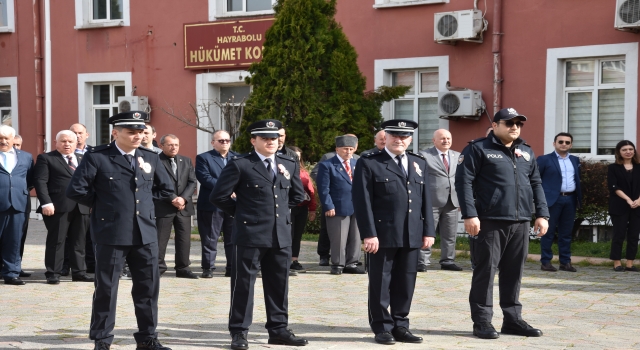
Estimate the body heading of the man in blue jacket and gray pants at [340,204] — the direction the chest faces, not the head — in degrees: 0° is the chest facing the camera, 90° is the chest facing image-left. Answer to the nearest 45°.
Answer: approximately 315°

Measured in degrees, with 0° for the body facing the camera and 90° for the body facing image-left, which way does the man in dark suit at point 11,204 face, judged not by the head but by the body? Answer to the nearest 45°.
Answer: approximately 0°

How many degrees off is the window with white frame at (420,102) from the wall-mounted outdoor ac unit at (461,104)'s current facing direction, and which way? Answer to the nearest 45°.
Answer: approximately 90° to its right

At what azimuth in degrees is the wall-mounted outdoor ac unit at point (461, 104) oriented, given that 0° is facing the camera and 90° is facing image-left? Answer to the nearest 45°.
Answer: approximately 45°

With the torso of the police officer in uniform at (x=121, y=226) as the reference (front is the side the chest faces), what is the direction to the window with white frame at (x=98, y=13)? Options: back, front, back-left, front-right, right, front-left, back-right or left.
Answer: back-left
